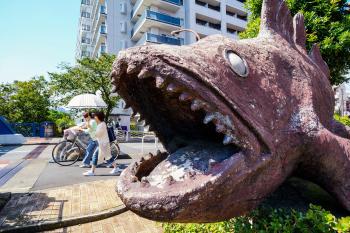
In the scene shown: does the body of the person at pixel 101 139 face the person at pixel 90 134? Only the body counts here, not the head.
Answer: no

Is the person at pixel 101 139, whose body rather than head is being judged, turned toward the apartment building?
no

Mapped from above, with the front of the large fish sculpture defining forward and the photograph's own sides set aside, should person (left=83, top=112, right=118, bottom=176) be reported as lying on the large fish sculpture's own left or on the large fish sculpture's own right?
on the large fish sculpture's own right

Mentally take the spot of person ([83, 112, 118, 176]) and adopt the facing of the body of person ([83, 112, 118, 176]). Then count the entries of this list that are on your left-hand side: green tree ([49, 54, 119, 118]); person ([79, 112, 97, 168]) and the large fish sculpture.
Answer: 1

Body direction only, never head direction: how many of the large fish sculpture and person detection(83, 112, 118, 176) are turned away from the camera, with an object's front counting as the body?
0
